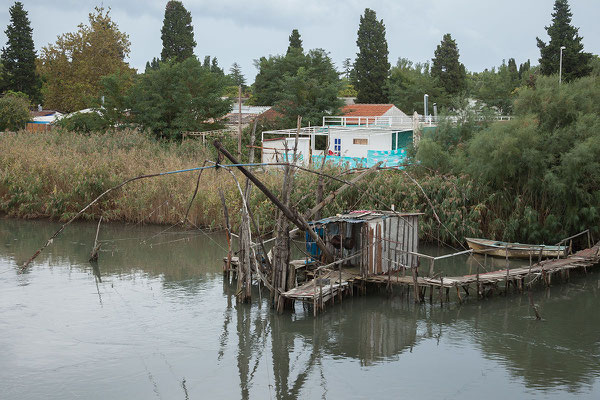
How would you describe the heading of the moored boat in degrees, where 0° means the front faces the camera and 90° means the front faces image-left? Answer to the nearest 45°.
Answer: approximately 90°

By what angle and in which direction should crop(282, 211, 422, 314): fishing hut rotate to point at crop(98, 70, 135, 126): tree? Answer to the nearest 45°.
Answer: approximately 90° to its right

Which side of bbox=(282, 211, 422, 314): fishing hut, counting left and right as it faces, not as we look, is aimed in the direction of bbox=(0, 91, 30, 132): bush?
right

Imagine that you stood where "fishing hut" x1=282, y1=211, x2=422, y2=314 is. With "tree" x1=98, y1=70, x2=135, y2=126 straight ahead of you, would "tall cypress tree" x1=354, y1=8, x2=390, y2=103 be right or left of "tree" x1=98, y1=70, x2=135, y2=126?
right

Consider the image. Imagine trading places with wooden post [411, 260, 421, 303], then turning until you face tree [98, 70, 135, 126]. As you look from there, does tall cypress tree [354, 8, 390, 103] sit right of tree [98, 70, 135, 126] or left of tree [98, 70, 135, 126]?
right

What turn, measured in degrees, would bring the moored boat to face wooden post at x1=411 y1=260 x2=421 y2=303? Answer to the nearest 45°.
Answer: approximately 90° to its left

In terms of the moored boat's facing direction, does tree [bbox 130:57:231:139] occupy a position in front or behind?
in front

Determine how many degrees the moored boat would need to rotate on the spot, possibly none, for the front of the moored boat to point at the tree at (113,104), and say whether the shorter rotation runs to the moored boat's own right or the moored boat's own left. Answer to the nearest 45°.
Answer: approximately 45° to the moored boat's own right

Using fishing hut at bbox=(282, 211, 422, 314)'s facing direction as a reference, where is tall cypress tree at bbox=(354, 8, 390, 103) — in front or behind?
behind

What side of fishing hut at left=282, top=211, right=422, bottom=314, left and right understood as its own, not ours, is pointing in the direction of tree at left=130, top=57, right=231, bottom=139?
right

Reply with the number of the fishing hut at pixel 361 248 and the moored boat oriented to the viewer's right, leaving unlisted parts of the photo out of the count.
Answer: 0

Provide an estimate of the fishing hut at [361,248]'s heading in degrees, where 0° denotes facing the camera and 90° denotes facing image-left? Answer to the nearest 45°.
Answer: approximately 45°
